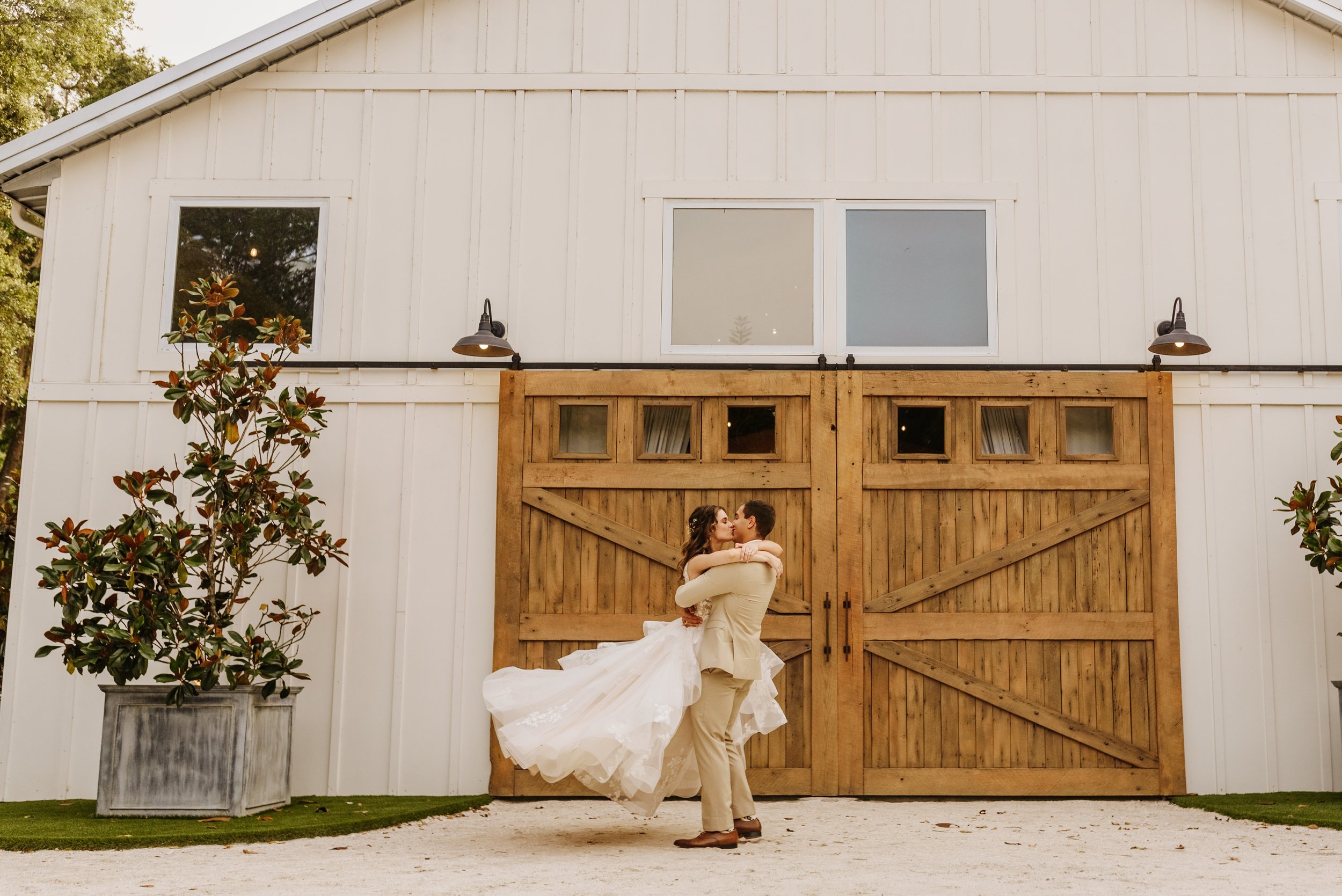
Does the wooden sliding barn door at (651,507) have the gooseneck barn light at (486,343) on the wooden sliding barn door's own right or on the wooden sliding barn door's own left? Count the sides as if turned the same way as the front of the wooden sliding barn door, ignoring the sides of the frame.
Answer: on the wooden sliding barn door's own right

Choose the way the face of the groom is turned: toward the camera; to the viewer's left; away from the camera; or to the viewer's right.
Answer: to the viewer's left

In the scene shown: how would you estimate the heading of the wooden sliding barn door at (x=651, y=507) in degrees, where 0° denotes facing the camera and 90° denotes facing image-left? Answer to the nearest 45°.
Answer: approximately 0°

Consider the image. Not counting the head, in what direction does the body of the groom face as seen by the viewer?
to the viewer's left

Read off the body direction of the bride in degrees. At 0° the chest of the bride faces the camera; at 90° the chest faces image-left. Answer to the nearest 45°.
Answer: approximately 270°

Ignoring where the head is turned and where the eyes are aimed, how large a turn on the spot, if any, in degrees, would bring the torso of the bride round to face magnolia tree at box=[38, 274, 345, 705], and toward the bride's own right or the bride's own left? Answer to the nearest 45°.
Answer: approximately 135° to the bride's own left

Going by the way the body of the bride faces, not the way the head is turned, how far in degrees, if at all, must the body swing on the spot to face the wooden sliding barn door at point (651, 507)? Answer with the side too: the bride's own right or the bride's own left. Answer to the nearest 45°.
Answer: approximately 90° to the bride's own left

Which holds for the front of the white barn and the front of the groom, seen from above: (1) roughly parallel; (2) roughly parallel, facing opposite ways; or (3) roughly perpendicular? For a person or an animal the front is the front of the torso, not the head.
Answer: roughly perpendicular

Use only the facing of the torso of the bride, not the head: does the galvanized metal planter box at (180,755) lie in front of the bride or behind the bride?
behind

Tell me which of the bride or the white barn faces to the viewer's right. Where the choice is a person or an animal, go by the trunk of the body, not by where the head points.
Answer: the bride

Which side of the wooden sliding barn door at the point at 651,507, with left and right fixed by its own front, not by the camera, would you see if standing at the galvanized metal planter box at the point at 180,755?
right

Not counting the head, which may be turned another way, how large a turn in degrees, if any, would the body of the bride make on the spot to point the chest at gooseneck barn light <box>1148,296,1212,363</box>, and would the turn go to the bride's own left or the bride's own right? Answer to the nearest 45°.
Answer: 0° — they already face it

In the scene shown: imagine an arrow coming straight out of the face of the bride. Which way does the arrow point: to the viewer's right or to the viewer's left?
to the viewer's right
